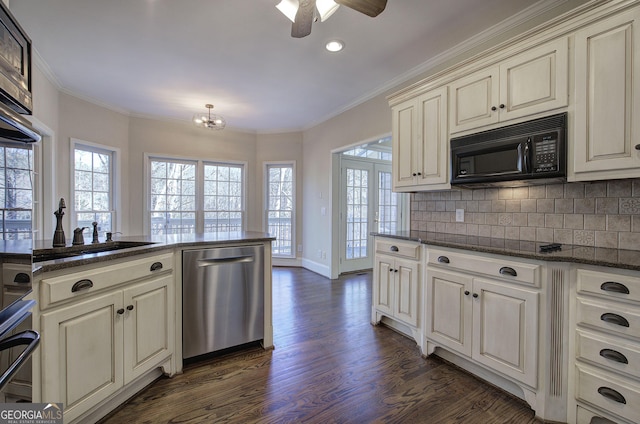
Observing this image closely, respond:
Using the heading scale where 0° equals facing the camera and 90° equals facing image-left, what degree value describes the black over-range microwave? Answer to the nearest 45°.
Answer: approximately 45°

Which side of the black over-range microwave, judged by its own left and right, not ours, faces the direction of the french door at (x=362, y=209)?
right

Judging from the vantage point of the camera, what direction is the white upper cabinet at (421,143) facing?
facing the viewer and to the left of the viewer

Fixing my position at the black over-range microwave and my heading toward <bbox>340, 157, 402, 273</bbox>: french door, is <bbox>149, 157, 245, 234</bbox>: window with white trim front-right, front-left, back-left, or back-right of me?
front-left

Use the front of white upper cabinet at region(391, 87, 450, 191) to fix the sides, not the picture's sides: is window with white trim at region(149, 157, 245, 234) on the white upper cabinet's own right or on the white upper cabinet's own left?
on the white upper cabinet's own right

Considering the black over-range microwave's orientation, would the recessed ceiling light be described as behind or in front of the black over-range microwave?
in front

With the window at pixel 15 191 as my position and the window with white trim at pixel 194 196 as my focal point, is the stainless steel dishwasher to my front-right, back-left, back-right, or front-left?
front-right

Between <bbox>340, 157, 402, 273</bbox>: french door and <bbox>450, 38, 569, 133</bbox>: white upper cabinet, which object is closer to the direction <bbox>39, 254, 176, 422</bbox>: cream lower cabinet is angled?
the white upper cabinet

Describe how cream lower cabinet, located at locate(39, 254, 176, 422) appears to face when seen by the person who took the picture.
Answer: facing the viewer and to the right of the viewer

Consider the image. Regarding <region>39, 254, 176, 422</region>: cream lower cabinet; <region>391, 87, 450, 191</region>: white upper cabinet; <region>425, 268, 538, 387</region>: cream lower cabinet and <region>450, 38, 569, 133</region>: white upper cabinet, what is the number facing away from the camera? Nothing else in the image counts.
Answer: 0

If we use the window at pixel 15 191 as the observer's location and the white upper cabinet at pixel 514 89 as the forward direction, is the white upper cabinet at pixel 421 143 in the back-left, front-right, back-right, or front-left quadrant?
front-left

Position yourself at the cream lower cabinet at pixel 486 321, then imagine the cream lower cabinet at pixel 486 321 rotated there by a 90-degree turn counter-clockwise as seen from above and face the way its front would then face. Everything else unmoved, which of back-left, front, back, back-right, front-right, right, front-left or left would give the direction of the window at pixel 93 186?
back-right

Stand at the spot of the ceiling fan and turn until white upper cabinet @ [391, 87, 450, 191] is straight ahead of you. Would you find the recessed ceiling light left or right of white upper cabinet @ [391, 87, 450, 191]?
left
